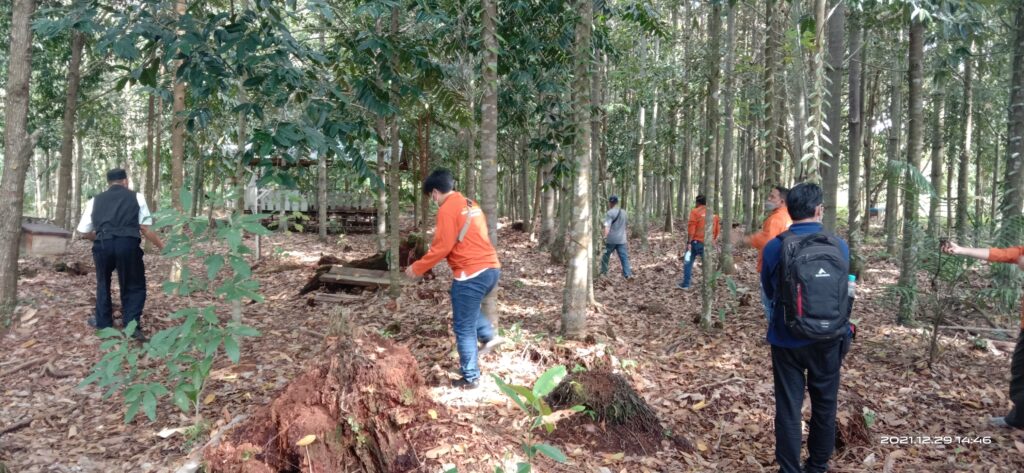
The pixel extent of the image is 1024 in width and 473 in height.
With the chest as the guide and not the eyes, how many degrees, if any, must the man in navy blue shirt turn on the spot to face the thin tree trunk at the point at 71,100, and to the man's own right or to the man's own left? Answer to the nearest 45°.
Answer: approximately 90° to the man's own left

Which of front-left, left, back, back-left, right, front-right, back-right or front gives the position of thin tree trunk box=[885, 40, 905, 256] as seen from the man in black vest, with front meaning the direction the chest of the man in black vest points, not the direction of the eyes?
right

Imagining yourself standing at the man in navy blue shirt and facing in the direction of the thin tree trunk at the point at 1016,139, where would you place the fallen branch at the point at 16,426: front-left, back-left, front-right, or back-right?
back-left

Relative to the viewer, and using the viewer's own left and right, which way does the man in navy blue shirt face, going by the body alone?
facing away from the viewer

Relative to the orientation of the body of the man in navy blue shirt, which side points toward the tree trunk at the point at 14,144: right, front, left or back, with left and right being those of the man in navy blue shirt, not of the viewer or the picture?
left

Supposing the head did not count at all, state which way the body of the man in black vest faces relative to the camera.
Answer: away from the camera

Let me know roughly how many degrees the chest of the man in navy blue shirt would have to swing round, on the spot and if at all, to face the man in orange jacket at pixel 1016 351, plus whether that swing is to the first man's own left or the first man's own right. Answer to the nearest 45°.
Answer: approximately 45° to the first man's own right
